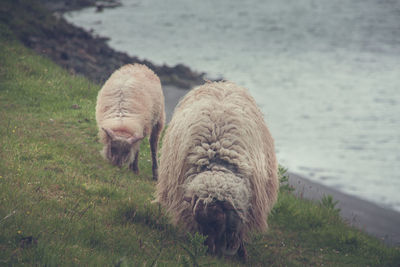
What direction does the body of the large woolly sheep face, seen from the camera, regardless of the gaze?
toward the camera

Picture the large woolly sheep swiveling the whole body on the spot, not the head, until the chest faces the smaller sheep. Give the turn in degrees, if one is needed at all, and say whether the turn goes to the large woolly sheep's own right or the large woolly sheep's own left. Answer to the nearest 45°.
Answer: approximately 135° to the large woolly sheep's own right
